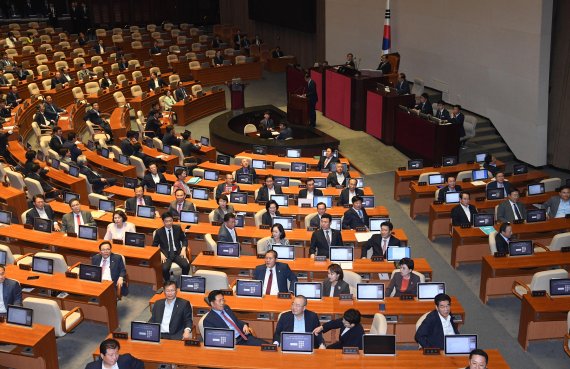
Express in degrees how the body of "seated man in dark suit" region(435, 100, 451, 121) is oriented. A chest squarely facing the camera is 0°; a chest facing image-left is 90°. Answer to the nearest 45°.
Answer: approximately 45°

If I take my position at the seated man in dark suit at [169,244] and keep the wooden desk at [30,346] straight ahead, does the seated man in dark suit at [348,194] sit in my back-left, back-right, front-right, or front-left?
back-left

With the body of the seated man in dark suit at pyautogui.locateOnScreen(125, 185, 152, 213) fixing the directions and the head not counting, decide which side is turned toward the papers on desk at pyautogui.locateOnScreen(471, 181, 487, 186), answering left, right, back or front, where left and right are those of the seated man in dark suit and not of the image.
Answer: left

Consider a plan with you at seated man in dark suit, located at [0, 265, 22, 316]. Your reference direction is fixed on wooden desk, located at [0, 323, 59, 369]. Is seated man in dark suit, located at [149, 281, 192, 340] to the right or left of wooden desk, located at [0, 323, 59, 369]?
left

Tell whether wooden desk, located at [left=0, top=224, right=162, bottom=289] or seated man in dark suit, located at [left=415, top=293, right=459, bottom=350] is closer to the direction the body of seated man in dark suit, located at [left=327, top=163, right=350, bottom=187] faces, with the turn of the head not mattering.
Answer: the seated man in dark suit

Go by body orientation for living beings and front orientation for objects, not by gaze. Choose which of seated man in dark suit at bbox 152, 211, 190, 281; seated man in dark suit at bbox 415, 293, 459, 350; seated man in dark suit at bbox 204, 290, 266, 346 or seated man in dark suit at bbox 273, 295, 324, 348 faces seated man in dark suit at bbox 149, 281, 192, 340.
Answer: seated man in dark suit at bbox 152, 211, 190, 281
